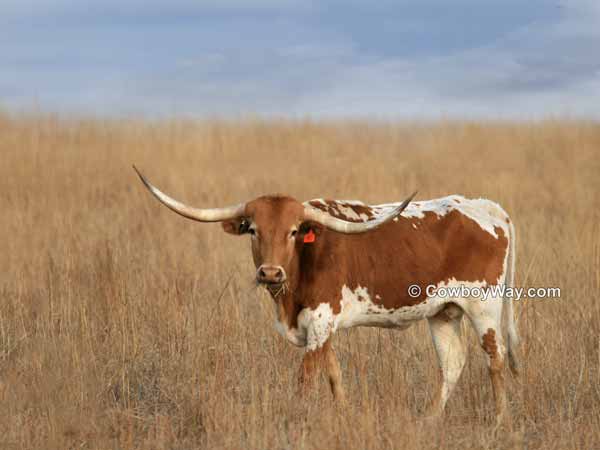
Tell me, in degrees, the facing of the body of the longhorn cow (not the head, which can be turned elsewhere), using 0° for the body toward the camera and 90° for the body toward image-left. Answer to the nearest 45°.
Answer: approximately 90°
